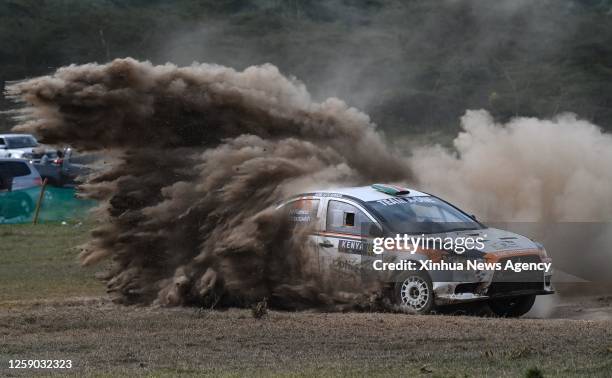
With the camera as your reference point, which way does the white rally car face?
facing the viewer and to the right of the viewer

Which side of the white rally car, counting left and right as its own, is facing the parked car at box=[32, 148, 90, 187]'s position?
back

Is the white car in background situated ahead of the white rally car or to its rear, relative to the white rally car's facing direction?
to the rear

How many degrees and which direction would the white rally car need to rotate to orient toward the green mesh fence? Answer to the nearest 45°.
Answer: approximately 180°
